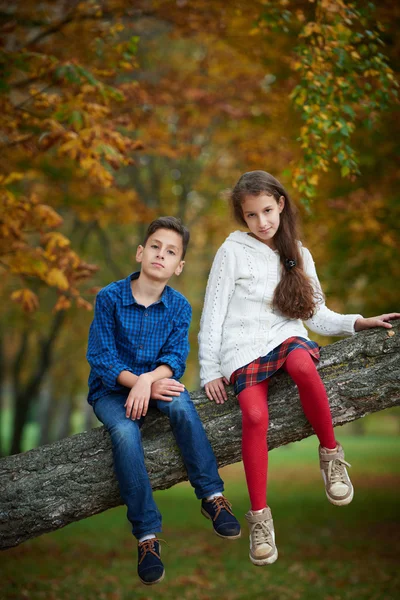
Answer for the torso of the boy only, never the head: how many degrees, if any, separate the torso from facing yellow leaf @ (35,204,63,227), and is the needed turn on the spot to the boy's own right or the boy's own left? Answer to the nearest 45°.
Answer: approximately 135° to the boy's own right

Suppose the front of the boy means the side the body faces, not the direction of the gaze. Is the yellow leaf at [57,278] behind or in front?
behind

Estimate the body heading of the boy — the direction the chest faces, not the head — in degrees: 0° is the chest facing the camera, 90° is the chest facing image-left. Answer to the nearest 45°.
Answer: approximately 0°
